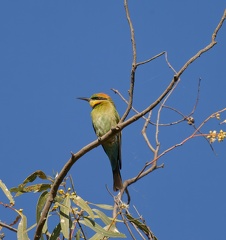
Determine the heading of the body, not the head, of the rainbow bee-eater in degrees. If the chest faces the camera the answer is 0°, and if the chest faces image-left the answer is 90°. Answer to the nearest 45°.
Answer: approximately 45°
